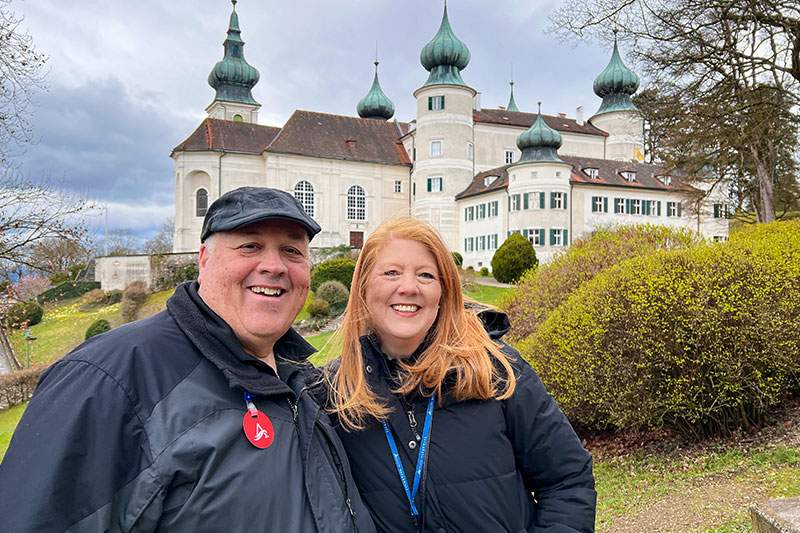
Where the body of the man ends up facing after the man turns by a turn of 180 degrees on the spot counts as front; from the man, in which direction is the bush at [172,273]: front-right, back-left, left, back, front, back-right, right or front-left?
front-right

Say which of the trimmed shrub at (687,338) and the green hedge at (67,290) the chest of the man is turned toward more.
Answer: the trimmed shrub

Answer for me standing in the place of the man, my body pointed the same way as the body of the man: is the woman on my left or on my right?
on my left

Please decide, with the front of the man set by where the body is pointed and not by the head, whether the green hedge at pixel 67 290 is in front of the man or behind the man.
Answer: behind

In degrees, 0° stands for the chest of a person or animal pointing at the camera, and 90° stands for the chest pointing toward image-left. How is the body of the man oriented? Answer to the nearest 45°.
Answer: approximately 315°

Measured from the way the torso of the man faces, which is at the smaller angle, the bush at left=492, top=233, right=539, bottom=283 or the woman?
the woman

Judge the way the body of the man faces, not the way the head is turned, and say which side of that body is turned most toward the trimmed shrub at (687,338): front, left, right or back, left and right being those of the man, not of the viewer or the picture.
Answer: left

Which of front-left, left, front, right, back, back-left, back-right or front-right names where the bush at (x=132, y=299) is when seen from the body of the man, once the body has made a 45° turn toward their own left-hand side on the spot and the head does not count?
left
